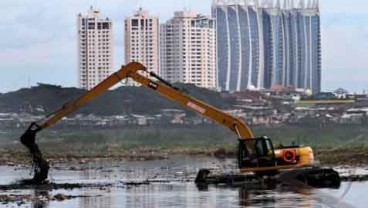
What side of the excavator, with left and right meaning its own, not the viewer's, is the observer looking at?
left
